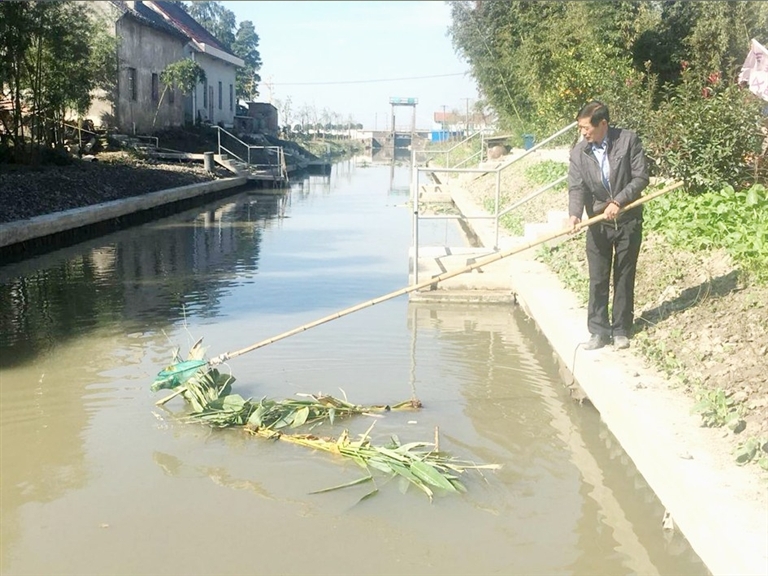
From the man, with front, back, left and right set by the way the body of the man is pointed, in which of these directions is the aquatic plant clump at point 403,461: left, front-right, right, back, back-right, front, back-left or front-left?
front

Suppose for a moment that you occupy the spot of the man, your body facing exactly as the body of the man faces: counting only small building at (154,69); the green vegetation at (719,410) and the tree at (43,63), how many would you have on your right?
2

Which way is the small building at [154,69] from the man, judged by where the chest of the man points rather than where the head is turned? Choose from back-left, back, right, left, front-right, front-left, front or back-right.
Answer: right

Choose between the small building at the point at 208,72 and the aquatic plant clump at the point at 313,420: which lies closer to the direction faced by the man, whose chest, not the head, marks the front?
the aquatic plant clump

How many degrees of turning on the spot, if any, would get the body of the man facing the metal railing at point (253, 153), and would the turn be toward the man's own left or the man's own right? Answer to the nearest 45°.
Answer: approximately 90° to the man's own right

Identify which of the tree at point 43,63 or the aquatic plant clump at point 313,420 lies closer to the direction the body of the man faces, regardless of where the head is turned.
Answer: the aquatic plant clump

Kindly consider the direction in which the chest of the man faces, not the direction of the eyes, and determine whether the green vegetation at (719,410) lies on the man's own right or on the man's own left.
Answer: on the man's own left

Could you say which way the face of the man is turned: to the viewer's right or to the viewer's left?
to the viewer's left

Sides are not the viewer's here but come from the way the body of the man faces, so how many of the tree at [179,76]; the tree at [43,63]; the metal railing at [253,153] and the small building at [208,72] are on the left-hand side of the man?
0

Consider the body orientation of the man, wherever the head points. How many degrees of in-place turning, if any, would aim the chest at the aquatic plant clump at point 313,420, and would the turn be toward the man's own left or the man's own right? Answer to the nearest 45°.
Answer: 0° — they already face it

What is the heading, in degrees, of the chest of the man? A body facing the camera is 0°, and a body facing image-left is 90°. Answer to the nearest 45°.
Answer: approximately 45°

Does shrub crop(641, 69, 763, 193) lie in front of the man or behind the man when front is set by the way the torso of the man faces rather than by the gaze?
behind

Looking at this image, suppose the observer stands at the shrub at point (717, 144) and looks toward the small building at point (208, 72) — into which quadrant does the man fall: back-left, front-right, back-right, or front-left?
back-left

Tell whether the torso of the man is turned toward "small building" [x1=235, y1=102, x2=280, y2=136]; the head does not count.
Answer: no

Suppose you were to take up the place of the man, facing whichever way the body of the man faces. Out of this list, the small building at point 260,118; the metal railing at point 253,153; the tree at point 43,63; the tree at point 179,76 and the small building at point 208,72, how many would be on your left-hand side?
0

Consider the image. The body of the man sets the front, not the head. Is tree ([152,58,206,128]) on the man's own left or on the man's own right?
on the man's own right

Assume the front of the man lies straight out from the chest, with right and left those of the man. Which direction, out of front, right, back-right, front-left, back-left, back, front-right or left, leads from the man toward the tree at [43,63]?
right

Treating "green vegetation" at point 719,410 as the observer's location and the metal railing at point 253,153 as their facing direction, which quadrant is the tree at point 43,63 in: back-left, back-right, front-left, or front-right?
front-left
